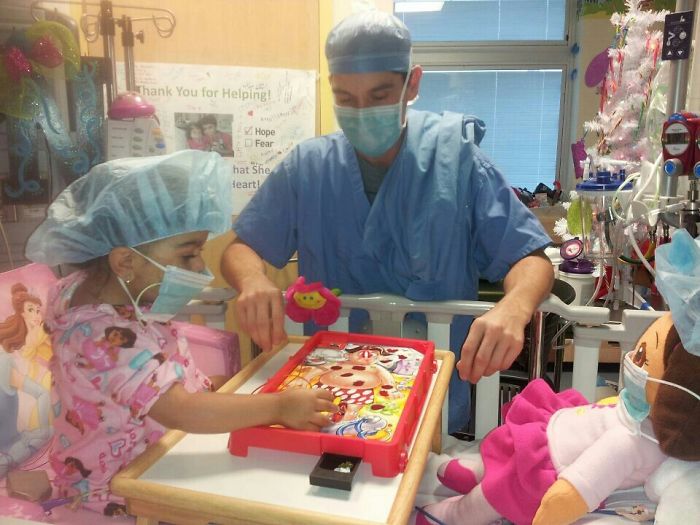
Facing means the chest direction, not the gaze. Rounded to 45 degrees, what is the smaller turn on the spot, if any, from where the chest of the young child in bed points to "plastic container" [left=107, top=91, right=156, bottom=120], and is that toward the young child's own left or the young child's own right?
approximately 90° to the young child's own left

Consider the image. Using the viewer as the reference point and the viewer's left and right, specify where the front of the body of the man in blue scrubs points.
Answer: facing the viewer

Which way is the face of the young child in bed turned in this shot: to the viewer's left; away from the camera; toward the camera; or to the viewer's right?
to the viewer's right

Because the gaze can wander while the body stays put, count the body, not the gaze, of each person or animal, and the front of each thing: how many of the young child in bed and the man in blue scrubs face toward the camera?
1

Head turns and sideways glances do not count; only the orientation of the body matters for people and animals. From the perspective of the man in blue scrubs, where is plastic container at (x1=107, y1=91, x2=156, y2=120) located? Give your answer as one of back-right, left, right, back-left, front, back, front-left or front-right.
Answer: right

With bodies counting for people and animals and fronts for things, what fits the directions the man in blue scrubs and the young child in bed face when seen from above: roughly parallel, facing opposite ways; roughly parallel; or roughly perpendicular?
roughly perpendicular

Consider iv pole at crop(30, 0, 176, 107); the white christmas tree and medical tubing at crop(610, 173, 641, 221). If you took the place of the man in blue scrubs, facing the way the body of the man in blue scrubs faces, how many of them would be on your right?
1

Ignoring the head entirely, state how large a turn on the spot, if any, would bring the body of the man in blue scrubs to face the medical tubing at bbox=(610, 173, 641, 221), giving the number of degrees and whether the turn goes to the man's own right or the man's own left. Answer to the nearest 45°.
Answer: approximately 135° to the man's own left

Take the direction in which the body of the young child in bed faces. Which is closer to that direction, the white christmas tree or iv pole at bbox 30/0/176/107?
the white christmas tree

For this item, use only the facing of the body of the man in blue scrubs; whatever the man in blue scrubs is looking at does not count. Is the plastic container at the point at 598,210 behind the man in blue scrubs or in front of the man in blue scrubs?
behind

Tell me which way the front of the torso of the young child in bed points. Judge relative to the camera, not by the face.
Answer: to the viewer's right

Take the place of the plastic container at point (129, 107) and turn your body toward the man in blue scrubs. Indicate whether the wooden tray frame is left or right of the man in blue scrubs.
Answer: right

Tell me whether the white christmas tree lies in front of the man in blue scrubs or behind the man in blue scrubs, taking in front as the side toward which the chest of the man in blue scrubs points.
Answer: behind
